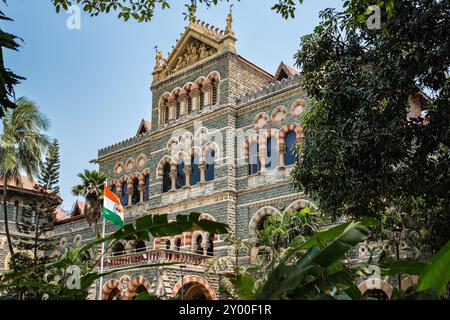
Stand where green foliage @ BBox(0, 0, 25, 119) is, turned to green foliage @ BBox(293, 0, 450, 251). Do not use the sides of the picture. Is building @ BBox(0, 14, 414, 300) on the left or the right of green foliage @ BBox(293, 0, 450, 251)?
left

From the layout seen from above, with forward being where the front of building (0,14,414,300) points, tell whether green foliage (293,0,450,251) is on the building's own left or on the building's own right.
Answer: on the building's own left

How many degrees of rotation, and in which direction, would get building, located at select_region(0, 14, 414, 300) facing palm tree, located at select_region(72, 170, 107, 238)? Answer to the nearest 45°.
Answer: approximately 90° to its right

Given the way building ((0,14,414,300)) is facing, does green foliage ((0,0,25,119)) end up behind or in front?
in front

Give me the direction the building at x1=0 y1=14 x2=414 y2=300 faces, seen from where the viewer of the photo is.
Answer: facing the viewer and to the left of the viewer

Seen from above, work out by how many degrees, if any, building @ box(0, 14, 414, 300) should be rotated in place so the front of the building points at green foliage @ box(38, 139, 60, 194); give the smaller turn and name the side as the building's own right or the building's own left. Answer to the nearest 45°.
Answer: approximately 90° to the building's own right
